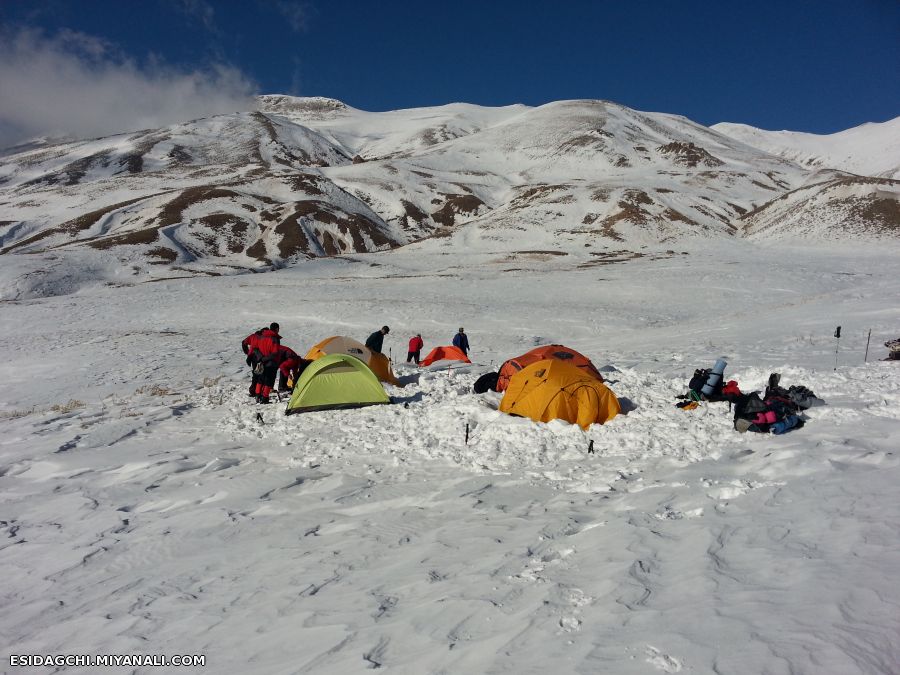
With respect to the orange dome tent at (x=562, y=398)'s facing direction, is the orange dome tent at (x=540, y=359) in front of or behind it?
behind

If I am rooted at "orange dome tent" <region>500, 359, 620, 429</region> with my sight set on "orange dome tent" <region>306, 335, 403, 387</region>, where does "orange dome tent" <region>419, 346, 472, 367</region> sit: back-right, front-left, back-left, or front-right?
front-right

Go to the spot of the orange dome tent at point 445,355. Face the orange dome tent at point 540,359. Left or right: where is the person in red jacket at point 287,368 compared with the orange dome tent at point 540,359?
right

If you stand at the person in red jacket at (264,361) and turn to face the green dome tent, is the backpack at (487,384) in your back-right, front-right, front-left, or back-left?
front-left

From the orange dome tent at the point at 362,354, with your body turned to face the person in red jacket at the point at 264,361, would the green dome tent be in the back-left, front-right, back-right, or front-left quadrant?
front-left

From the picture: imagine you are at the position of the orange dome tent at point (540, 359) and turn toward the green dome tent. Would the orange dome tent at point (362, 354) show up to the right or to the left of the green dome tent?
right

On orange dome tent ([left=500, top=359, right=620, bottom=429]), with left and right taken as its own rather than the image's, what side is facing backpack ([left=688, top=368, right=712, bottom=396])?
left
